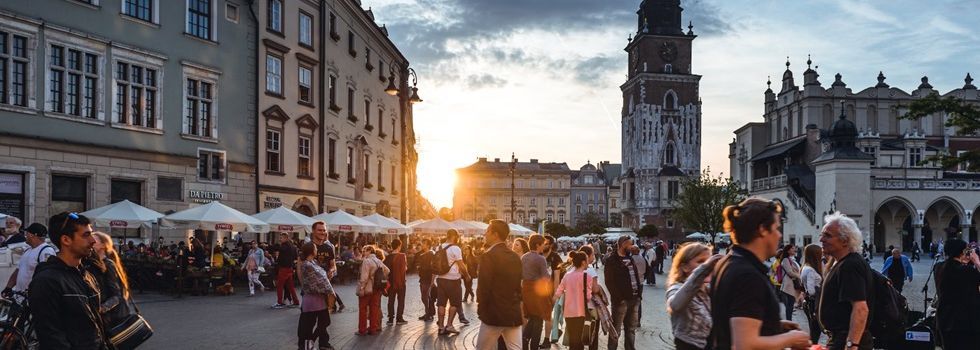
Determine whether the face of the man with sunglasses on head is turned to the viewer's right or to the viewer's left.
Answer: to the viewer's right

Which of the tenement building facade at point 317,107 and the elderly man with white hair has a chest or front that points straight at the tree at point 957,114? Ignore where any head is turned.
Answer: the tenement building facade

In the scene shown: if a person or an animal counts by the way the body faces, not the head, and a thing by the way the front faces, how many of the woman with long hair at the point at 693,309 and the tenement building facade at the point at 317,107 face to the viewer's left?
0

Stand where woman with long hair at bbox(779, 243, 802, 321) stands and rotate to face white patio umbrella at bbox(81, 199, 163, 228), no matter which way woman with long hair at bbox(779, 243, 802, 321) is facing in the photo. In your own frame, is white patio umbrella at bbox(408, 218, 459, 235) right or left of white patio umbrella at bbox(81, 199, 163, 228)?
right

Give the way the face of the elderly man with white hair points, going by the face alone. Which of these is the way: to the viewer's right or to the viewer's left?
to the viewer's left

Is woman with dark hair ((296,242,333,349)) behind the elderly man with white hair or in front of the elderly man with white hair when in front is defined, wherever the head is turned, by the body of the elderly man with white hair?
in front

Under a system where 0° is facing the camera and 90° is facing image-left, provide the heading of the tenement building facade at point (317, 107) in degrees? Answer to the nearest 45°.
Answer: approximately 315°

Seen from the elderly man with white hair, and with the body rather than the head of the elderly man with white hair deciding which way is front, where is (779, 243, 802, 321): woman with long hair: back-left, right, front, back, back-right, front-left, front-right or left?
right

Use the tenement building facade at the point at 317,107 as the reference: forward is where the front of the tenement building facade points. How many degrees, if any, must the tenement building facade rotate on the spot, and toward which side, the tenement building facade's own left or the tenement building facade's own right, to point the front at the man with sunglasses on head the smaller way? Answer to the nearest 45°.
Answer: approximately 45° to the tenement building facade's own right

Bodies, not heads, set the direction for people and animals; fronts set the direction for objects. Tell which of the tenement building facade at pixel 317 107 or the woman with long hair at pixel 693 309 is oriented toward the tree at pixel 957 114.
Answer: the tenement building facade
